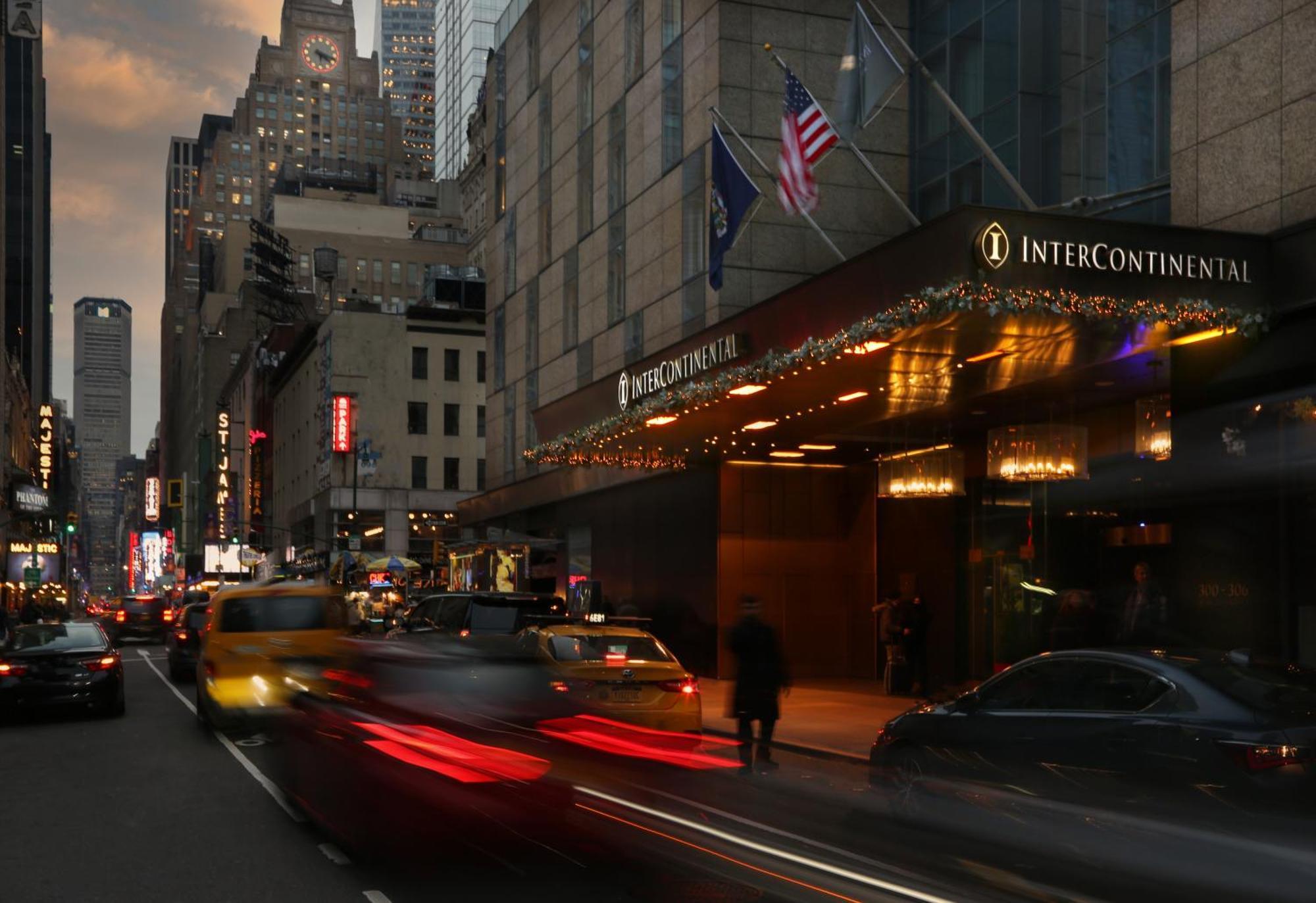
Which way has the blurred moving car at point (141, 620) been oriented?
away from the camera

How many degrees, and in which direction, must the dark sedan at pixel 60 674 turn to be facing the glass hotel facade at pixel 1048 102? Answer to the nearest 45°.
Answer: approximately 90° to its right

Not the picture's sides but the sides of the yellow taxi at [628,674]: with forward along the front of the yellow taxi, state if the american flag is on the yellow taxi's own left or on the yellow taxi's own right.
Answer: on the yellow taxi's own right

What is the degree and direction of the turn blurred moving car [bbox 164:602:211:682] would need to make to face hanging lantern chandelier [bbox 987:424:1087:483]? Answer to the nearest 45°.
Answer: approximately 135° to its right

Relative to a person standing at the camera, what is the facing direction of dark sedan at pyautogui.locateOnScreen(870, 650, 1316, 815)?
facing away from the viewer and to the left of the viewer

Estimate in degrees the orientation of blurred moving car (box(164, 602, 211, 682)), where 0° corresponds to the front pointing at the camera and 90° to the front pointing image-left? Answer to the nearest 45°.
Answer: approximately 180°

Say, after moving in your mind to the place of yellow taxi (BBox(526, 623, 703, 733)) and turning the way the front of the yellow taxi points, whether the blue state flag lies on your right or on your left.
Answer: on your right
